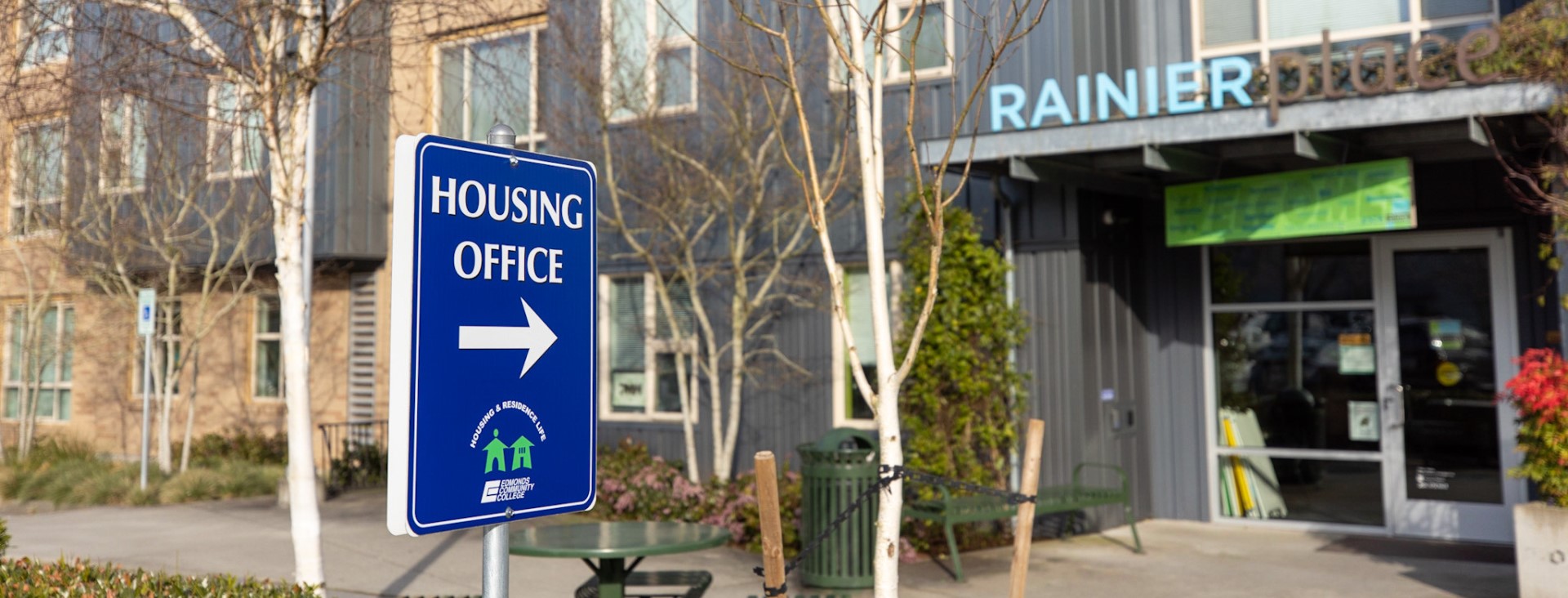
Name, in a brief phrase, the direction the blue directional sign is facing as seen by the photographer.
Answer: facing the viewer and to the right of the viewer

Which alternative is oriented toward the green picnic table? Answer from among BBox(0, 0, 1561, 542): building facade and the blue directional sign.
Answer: the building facade

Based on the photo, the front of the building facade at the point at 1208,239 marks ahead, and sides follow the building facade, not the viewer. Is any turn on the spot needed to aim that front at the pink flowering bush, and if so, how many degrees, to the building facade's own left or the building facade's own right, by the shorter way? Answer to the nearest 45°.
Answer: approximately 45° to the building facade's own right

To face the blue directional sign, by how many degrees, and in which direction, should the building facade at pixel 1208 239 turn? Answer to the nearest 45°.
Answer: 0° — it already faces it

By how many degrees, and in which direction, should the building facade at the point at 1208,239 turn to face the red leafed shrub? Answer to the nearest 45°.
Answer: approximately 45° to its left

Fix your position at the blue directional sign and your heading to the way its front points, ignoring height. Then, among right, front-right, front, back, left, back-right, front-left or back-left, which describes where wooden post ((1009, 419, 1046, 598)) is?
left

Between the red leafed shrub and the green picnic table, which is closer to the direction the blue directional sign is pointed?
the red leafed shrub

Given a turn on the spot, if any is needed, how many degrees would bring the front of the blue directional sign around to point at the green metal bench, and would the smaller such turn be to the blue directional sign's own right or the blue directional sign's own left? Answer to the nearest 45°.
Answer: approximately 90° to the blue directional sign's own left

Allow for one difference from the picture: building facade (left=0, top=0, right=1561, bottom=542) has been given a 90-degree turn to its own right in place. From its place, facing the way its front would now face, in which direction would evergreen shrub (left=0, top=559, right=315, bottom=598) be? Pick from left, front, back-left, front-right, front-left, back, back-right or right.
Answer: left

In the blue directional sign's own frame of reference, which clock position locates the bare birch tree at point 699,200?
The bare birch tree is roughly at 8 o'clock from the blue directional sign.

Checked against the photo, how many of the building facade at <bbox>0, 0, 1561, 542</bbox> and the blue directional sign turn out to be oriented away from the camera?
0

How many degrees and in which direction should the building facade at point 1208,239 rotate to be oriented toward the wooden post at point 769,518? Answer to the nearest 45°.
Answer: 0° — it already faces it
